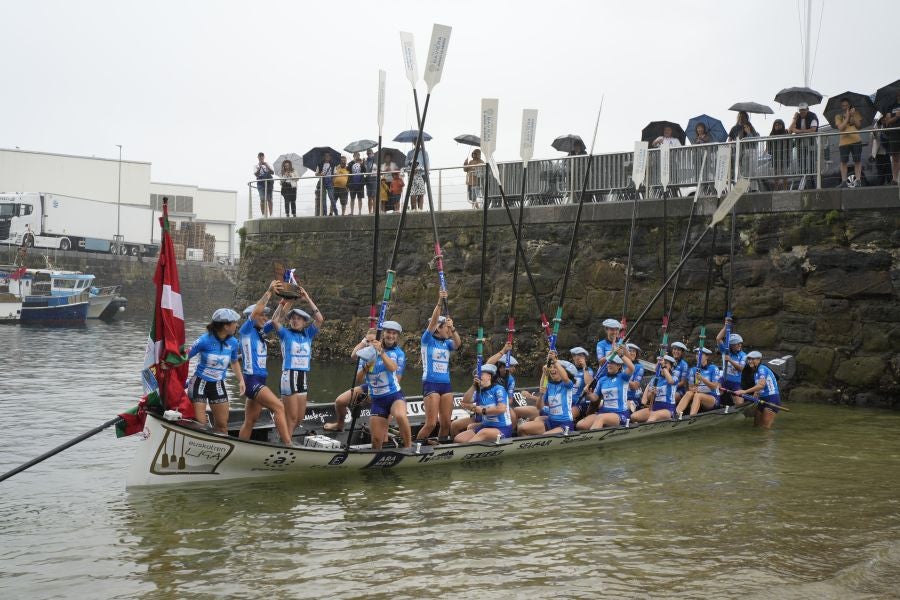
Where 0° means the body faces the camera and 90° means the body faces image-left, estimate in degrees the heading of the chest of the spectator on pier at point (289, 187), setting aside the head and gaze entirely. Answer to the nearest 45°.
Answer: approximately 0°

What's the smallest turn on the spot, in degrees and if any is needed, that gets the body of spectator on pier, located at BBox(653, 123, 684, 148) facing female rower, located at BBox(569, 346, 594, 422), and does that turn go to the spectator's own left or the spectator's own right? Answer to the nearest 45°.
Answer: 0° — they already face them

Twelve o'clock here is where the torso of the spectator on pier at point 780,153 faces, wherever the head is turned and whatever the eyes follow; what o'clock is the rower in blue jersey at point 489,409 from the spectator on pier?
The rower in blue jersey is roughly at 1 o'clock from the spectator on pier.

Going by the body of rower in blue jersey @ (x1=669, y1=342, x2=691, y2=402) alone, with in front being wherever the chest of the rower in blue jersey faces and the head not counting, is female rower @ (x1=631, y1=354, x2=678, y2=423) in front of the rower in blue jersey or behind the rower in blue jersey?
in front

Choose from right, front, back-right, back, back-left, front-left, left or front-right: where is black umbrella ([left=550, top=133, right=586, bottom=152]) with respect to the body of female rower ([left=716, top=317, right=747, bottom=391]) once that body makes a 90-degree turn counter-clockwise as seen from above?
back

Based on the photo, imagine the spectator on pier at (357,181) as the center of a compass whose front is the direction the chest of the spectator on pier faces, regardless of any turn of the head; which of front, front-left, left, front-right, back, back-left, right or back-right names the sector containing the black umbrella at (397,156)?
left

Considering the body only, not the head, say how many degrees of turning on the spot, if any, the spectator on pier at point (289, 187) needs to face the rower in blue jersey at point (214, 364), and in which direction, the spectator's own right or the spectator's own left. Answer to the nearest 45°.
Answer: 0° — they already face them
